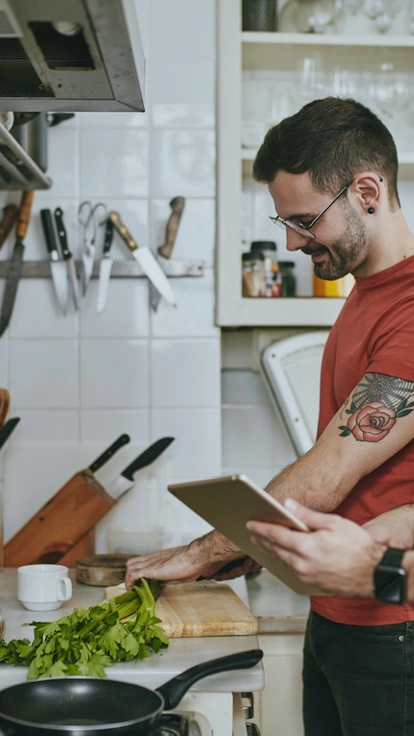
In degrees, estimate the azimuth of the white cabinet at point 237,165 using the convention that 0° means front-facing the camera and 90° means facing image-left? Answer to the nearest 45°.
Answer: approximately 0°

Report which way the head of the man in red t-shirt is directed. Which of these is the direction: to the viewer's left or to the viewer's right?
to the viewer's left

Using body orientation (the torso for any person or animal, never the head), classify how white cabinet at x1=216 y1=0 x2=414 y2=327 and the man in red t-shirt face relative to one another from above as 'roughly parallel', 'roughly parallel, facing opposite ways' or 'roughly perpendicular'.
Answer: roughly perpendicular

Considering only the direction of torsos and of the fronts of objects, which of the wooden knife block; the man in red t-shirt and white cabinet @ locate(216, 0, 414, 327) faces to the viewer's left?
the man in red t-shirt

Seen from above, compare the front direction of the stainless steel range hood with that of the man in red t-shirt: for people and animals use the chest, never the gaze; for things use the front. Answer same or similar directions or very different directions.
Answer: very different directions

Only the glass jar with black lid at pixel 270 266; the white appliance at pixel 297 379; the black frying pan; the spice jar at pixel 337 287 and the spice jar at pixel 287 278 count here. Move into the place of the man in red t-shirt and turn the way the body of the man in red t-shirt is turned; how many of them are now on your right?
4
